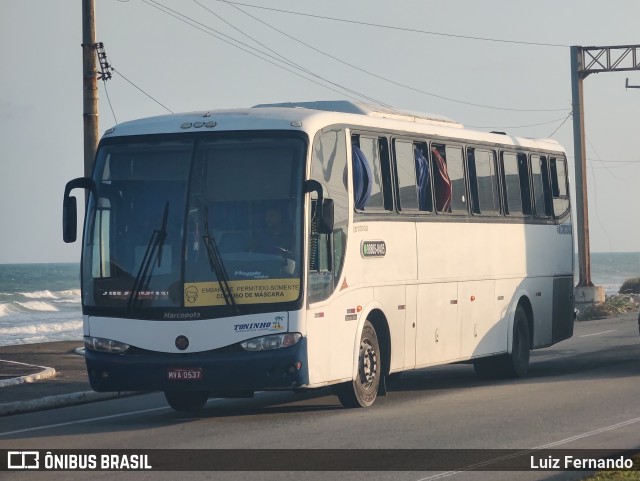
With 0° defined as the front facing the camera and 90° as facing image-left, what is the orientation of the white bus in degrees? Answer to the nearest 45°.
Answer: approximately 45°

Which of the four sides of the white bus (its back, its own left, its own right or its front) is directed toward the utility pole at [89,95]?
right
